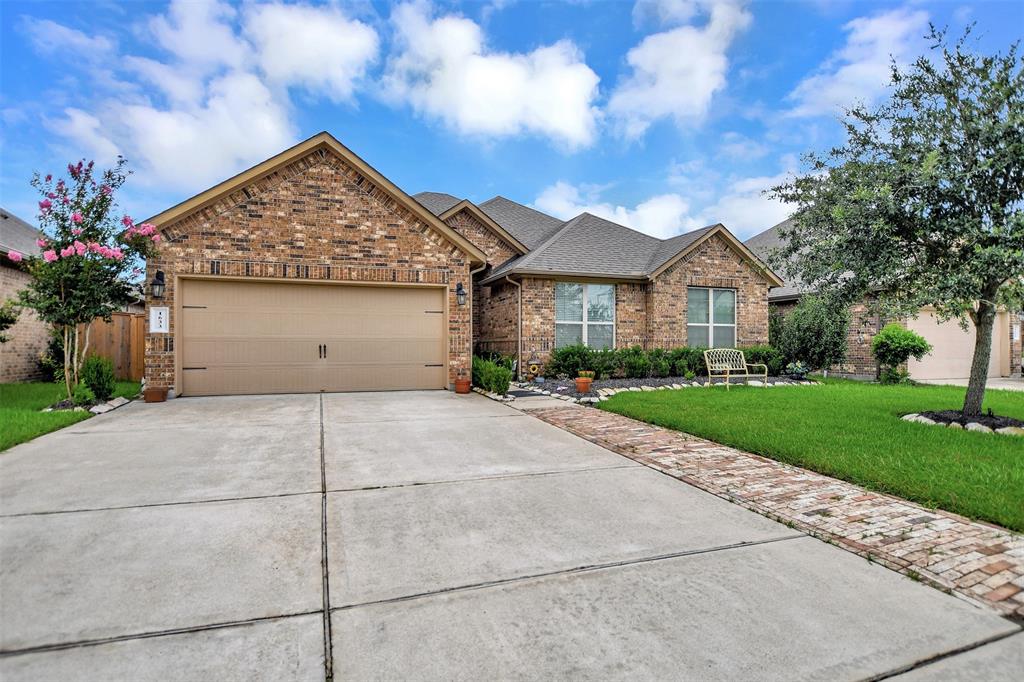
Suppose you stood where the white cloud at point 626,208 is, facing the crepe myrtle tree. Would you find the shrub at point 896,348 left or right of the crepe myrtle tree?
left

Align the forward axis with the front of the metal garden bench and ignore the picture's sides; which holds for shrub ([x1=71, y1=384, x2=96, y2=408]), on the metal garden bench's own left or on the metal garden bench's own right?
on the metal garden bench's own right

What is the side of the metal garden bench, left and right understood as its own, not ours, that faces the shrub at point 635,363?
right

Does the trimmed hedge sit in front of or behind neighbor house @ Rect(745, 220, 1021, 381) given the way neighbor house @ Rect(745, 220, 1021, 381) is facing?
in front

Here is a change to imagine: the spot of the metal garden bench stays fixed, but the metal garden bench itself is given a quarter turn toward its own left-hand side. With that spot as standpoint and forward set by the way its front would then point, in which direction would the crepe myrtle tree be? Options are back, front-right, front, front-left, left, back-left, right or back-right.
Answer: back

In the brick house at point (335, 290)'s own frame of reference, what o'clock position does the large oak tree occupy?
The large oak tree is roughly at 10 o'clock from the brick house.

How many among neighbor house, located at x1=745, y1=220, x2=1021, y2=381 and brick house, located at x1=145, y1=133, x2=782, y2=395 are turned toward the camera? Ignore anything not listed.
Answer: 2

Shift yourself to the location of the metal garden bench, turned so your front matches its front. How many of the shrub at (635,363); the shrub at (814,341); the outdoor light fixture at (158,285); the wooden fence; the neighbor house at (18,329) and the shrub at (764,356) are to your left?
2

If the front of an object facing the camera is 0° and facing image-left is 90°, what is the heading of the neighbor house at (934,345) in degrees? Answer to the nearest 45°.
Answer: approximately 0°

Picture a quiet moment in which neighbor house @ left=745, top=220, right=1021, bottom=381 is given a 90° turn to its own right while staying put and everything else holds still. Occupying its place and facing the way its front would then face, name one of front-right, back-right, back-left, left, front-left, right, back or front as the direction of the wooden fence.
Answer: front-left

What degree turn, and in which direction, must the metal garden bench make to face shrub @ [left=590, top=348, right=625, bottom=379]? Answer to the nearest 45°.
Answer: approximately 90° to its right

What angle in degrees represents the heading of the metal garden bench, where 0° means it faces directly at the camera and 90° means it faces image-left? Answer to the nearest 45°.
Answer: approximately 315°
